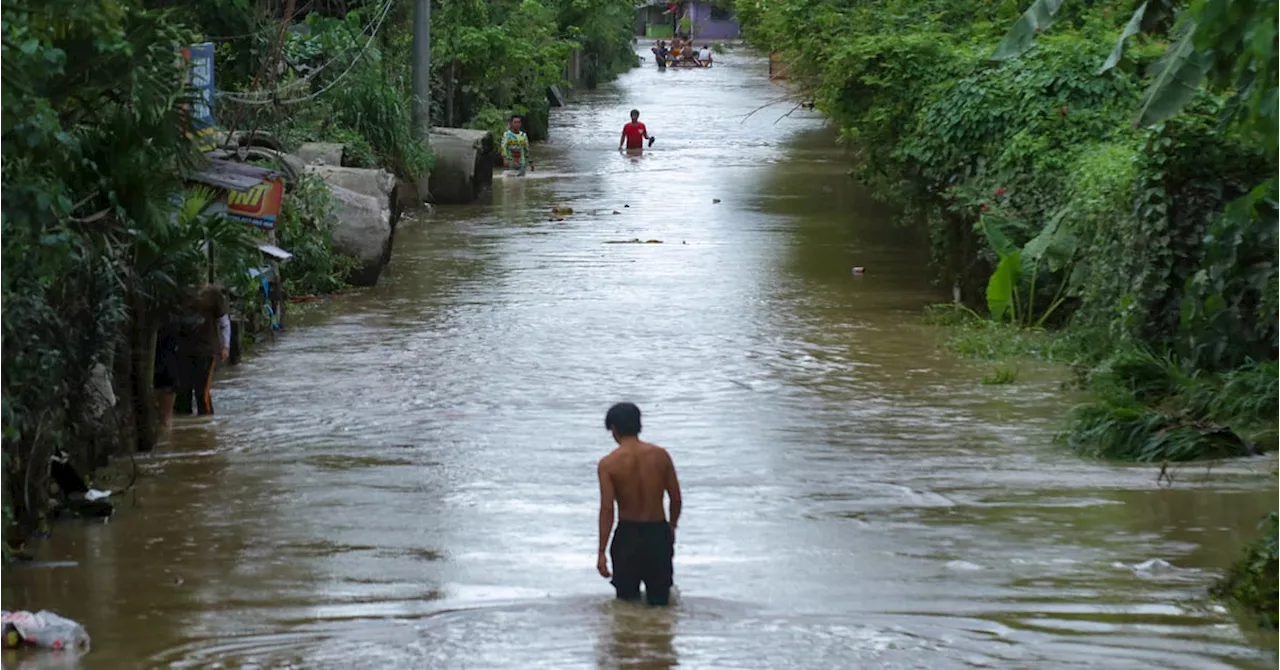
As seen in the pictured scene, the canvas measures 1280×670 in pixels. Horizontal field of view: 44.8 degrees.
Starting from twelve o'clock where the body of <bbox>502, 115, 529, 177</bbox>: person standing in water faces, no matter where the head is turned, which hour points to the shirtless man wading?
The shirtless man wading is roughly at 12 o'clock from the person standing in water.

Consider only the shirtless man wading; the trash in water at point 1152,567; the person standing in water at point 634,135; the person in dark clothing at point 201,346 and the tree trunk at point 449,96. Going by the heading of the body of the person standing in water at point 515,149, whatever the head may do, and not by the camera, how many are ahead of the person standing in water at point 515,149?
3

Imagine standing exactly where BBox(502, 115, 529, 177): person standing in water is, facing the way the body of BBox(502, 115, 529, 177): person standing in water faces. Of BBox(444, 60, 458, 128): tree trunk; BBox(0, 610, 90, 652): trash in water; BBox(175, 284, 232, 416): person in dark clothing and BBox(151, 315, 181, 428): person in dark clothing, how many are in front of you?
3

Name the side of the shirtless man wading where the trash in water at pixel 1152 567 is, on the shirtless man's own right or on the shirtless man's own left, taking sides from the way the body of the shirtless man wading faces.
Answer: on the shirtless man's own right

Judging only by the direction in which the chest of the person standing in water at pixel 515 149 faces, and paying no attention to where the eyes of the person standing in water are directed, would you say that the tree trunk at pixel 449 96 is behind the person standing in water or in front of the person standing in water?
behind

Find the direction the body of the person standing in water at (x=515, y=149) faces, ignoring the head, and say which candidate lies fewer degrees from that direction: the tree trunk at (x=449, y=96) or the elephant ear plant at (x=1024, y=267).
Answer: the elephant ear plant

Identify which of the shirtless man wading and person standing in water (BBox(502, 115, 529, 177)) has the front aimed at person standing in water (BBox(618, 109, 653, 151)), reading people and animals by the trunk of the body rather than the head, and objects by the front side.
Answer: the shirtless man wading

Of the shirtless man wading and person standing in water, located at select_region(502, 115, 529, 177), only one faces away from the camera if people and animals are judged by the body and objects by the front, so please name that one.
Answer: the shirtless man wading

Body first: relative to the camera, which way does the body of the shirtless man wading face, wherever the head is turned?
away from the camera

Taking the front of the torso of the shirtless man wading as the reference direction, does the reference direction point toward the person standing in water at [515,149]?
yes

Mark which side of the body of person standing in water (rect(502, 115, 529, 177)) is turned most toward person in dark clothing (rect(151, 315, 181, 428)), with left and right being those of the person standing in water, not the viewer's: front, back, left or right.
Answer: front

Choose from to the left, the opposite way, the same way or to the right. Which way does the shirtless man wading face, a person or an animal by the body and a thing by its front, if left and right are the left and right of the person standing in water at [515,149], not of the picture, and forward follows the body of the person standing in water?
the opposite way

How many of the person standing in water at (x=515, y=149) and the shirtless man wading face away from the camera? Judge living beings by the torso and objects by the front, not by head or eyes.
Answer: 1

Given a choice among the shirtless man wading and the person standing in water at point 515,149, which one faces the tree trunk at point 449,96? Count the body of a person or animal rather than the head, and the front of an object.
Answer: the shirtless man wading

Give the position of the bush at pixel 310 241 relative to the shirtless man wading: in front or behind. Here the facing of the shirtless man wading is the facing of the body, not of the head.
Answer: in front

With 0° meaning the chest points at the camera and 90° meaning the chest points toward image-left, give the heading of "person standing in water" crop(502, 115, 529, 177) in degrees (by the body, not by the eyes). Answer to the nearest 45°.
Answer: approximately 0°

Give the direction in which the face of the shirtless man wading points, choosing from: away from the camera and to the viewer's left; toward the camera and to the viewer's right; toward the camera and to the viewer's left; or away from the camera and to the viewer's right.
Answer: away from the camera and to the viewer's left
